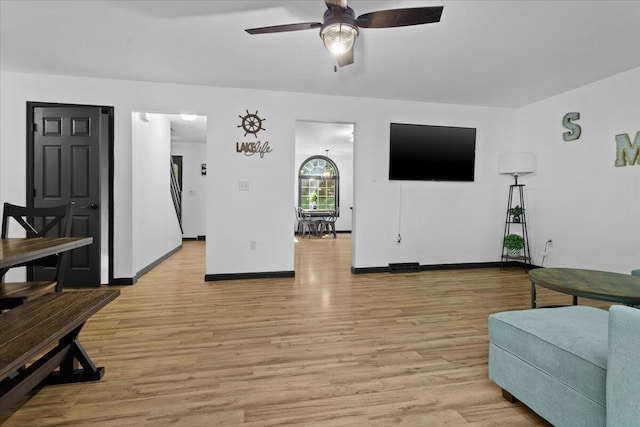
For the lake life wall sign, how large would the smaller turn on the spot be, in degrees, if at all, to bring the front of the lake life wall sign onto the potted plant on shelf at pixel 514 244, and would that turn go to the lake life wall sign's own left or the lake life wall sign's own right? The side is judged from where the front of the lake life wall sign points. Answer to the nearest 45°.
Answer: approximately 90° to the lake life wall sign's own left

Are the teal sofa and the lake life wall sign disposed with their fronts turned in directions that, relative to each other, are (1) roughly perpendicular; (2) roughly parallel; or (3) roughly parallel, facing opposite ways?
roughly perpendicular

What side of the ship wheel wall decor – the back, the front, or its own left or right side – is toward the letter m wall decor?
left

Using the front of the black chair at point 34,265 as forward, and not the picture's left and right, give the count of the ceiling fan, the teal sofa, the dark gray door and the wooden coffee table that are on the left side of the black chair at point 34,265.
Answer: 3

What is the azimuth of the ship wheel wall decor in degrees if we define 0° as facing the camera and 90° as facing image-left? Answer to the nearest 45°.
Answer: approximately 0°

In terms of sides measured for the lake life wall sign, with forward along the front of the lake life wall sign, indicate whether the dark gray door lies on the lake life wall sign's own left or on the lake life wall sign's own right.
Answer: on the lake life wall sign's own right

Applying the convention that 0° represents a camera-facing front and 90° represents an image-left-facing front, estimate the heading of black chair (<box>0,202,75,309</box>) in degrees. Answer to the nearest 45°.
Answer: approximately 45°

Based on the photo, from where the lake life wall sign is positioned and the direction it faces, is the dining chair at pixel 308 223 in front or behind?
behind

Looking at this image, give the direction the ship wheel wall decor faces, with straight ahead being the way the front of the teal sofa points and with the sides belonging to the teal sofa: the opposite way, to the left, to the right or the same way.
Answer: to the left

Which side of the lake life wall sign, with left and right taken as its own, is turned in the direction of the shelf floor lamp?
left

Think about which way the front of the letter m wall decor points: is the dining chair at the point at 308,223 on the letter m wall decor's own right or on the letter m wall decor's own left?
on the letter m wall decor's own right
